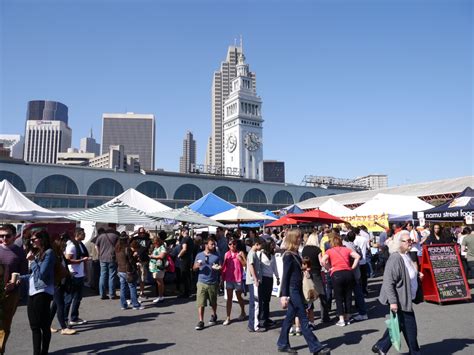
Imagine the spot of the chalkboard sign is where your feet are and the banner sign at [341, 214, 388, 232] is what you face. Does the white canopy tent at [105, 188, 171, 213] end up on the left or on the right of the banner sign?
left

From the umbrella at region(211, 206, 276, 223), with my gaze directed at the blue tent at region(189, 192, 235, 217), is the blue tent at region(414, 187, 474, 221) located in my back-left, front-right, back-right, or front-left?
back-right

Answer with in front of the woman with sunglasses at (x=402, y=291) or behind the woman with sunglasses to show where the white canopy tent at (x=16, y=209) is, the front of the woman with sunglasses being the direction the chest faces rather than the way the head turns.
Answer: behind
